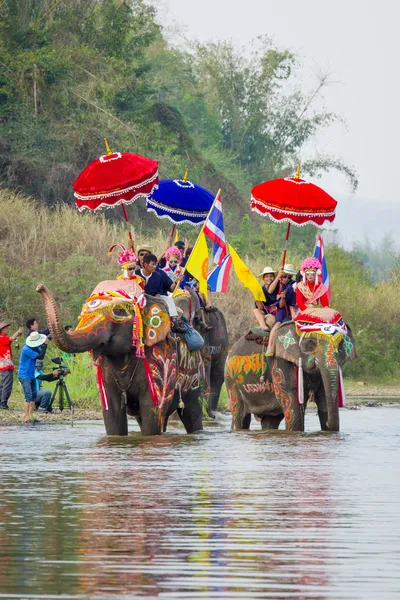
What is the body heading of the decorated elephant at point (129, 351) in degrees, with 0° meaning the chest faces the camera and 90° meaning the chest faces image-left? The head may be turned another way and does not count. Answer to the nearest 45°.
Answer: approximately 45°

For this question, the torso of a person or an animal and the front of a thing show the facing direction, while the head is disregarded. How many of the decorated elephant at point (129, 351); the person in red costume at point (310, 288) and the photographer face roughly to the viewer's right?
1

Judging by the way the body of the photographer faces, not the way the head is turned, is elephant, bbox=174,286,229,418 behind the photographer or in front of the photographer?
in front

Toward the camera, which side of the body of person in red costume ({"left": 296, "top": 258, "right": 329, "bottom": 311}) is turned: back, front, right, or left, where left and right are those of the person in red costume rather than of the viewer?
front

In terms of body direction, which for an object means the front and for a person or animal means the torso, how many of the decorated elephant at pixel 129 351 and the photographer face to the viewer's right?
1

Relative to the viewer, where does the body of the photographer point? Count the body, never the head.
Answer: to the viewer's right

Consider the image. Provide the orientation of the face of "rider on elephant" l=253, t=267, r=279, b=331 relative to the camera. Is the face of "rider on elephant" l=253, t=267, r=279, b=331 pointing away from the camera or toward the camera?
toward the camera

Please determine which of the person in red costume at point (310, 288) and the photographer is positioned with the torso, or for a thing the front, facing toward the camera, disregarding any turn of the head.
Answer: the person in red costume

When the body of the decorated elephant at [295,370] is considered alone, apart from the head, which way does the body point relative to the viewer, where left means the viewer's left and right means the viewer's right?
facing the viewer and to the right of the viewer

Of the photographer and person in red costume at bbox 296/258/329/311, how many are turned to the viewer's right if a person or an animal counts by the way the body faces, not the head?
1

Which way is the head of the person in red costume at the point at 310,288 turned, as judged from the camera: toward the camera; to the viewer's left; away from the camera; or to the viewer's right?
toward the camera
